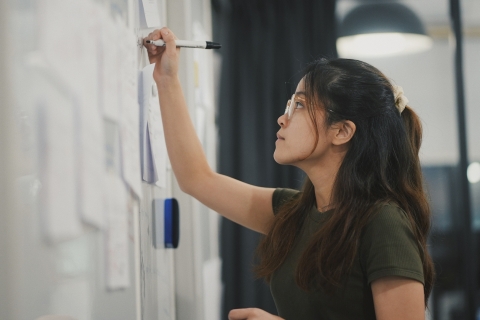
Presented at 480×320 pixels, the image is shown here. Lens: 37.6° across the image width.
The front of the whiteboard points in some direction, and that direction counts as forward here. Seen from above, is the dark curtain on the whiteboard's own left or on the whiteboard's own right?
on the whiteboard's own left

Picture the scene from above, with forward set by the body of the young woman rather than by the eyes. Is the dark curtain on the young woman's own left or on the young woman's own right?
on the young woman's own right

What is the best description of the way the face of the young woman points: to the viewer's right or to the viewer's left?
to the viewer's left

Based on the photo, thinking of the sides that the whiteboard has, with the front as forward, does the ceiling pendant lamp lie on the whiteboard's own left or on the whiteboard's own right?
on the whiteboard's own left

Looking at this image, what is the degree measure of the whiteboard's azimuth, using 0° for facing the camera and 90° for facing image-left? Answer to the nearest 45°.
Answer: approximately 315°

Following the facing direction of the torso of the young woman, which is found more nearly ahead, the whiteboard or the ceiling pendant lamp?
the whiteboard

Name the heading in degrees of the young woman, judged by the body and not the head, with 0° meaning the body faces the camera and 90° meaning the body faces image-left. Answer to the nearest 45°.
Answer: approximately 45°
